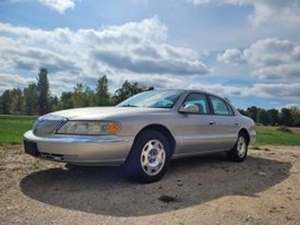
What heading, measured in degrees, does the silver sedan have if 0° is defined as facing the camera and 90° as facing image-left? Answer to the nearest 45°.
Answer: approximately 45°
